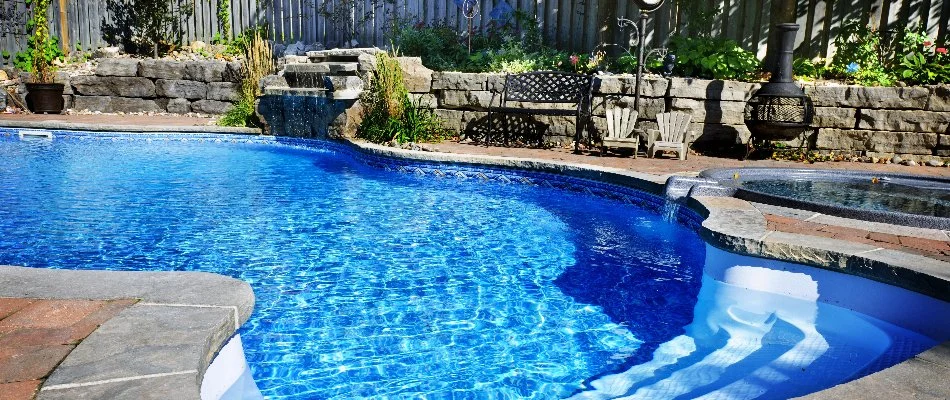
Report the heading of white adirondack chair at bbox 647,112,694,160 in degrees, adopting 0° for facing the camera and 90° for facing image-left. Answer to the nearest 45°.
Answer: approximately 0°

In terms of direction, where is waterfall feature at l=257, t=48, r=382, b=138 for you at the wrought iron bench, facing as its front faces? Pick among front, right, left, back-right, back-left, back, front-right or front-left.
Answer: front-right

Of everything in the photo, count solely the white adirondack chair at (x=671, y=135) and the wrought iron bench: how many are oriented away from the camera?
0

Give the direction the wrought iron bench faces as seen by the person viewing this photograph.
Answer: facing the viewer and to the left of the viewer

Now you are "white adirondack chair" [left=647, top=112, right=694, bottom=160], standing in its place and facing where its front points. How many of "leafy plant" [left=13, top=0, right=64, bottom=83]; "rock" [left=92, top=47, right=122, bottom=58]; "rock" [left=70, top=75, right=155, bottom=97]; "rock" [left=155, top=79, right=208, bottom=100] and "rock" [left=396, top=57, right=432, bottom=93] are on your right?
5

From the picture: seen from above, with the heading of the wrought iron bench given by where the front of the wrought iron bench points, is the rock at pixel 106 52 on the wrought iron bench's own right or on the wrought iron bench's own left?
on the wrought iron bench's own right

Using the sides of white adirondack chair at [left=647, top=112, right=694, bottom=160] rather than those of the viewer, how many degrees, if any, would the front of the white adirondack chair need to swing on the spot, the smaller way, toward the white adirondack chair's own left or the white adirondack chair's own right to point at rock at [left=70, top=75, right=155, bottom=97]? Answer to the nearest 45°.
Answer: approximately 90° to the white adirondack chair's own right

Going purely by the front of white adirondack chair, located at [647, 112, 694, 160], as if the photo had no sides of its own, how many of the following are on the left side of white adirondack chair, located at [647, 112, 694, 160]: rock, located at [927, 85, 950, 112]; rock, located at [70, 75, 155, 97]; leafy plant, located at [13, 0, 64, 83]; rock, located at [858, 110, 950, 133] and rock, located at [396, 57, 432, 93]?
2

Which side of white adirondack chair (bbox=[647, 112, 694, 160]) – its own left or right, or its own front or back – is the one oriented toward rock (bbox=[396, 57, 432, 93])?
right

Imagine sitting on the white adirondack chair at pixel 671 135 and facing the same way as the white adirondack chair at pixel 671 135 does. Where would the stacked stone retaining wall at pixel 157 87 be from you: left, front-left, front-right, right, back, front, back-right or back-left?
right

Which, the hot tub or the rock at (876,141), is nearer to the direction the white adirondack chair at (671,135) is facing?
the hot tub

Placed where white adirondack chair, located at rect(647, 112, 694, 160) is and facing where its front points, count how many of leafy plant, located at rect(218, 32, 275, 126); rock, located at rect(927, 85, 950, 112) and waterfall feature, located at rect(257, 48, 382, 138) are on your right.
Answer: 2

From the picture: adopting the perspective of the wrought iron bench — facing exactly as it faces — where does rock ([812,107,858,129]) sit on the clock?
The rock is roughly at 8 o'clock from the wrought iron bench.

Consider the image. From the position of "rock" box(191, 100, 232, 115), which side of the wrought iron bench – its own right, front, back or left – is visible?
right

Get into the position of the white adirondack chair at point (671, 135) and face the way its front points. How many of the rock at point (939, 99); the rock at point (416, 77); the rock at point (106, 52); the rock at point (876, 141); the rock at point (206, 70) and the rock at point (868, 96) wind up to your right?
3
